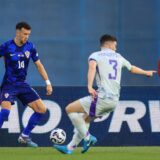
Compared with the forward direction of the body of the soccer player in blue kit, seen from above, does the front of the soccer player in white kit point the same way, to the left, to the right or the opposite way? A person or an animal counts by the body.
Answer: the opposite way

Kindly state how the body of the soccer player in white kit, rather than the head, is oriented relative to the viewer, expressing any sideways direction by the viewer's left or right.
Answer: facing away from the viewer and to the left of the viewer

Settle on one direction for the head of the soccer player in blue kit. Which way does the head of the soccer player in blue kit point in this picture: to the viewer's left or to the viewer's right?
to the viewer's right

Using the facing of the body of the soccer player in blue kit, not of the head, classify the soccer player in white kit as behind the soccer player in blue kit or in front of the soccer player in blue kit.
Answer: in front

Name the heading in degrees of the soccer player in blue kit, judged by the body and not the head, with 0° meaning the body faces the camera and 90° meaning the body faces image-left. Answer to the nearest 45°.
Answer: approximately 315°

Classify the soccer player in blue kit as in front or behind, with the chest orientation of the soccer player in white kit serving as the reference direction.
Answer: in front
